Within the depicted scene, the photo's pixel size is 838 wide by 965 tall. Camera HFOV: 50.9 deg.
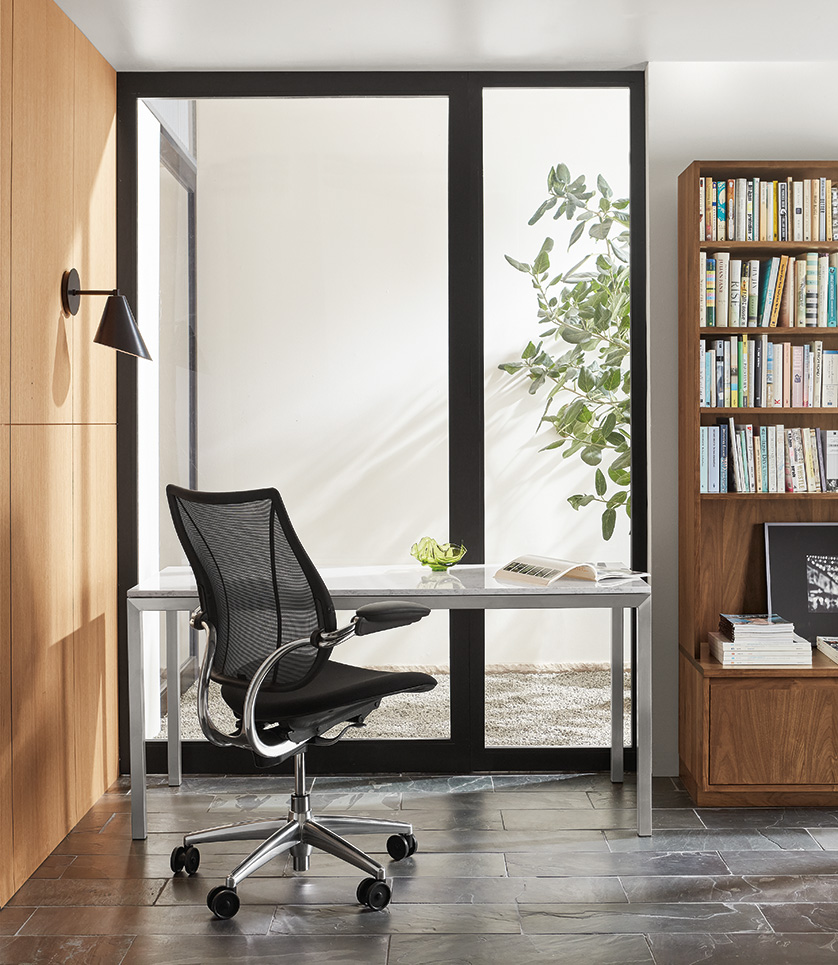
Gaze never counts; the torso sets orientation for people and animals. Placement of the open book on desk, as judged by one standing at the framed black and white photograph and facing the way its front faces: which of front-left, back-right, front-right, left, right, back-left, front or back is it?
front-right

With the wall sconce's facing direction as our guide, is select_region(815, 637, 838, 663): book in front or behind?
in front

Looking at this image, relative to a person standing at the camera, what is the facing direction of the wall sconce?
facing to the right of the viewer

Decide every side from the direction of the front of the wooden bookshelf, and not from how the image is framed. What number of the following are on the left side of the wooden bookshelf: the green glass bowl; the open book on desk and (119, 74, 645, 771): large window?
0

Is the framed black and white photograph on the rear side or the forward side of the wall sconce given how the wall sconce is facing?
on the forward side

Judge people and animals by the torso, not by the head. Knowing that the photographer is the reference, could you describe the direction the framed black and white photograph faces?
facing the viewer

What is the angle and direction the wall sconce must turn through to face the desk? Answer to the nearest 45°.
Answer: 0° — it already faces it

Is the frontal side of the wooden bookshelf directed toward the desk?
no

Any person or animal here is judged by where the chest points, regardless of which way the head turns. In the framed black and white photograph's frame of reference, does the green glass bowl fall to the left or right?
on its right

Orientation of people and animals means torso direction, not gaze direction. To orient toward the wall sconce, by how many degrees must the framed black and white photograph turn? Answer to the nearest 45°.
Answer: approximately 45° to its right

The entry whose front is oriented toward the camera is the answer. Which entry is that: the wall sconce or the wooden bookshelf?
the wooden bookshelf

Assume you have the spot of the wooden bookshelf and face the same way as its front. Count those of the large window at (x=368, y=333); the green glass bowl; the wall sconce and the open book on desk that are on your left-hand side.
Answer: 0

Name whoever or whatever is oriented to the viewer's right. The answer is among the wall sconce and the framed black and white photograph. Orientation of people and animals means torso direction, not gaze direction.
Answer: the wall sconce

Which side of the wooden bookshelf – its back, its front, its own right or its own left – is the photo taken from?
front

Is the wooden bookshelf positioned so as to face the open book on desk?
no

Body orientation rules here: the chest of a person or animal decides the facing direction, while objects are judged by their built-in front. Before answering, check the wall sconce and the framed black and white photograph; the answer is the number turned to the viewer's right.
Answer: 1

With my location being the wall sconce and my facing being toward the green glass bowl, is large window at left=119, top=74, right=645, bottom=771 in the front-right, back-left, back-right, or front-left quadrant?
front-left

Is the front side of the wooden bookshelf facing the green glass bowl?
no

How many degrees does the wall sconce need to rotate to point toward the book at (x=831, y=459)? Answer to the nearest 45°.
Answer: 0° — it already faces it
